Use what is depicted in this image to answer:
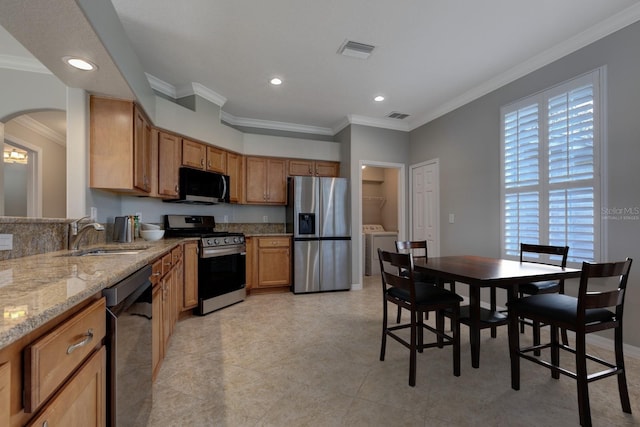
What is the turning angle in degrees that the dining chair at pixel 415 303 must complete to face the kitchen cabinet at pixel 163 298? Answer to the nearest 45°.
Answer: approximately 135° to its left

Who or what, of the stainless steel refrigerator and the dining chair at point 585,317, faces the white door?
the dining chair

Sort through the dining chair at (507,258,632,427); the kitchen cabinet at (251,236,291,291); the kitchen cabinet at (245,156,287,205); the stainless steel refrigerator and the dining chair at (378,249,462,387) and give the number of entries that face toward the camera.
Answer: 3

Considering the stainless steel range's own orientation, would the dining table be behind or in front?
in front

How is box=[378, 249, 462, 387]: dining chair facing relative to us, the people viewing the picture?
facing away from the viewer and to the right of the viewer

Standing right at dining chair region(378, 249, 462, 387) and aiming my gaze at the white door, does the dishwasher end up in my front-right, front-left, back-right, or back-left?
back-left

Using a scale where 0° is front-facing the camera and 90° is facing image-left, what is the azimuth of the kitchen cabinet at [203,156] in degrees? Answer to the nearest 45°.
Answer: approximately 315°

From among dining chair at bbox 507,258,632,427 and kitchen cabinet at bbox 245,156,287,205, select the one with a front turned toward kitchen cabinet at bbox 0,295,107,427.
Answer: kitchen cabinet at bbox 245,156,287,205

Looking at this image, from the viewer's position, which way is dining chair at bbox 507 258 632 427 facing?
facing away from the viewer and to the left of the viewer

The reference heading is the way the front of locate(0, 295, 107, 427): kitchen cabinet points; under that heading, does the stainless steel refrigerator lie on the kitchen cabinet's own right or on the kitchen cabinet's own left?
on the kitchen cabinet's own left
